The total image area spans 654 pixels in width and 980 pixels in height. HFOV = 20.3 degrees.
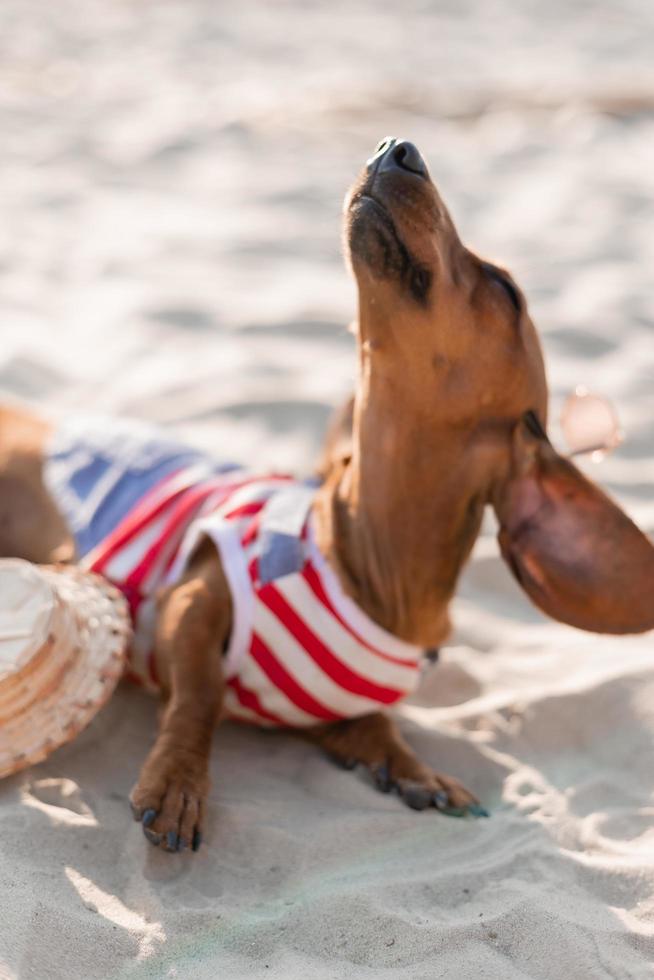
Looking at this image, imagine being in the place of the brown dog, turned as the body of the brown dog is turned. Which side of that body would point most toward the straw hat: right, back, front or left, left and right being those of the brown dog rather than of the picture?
right

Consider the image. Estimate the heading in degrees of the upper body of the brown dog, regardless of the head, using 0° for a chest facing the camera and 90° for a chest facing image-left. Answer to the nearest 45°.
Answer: approximately 315°
